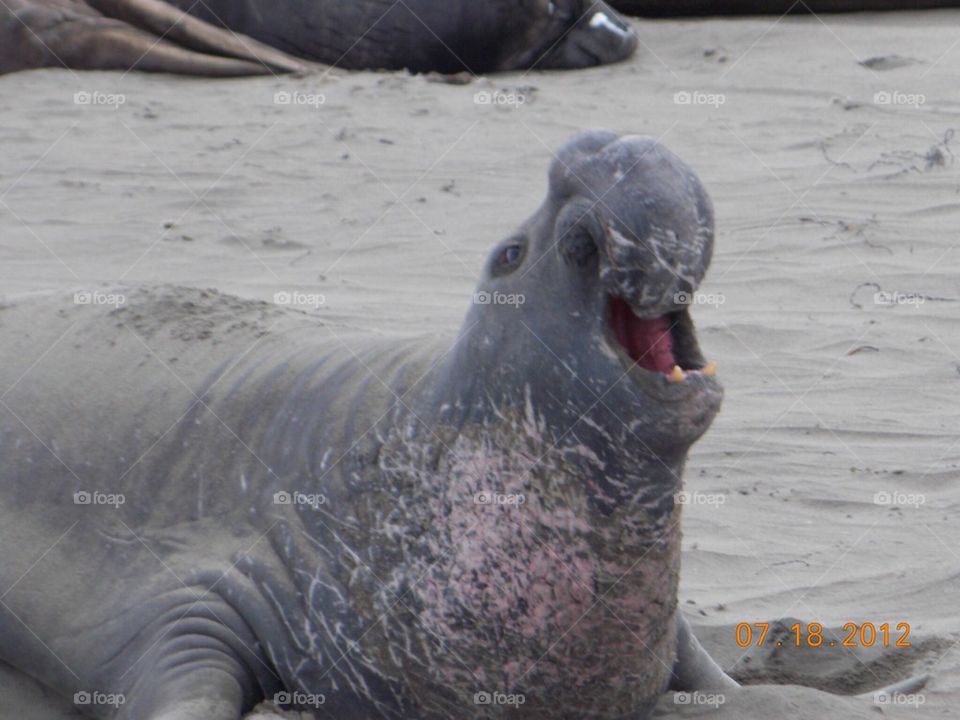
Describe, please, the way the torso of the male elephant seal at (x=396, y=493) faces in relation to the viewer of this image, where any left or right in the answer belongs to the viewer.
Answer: facing the viewer and to the right of the viewer

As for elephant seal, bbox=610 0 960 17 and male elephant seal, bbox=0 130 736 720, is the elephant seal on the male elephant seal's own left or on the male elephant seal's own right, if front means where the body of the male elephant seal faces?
on the male elephant seal's own left

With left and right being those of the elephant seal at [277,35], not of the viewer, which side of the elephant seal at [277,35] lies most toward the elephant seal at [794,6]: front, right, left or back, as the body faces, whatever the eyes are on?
front

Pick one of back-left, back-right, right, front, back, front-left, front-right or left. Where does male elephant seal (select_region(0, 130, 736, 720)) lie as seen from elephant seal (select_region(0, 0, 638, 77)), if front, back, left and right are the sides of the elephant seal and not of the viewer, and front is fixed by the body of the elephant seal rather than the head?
right

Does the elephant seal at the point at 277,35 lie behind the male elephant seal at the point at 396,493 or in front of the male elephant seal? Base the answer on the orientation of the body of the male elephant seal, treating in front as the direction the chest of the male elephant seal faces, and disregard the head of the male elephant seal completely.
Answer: behind

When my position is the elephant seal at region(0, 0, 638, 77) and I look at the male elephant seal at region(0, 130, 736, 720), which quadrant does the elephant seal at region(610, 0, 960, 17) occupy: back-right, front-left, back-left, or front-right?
back-left

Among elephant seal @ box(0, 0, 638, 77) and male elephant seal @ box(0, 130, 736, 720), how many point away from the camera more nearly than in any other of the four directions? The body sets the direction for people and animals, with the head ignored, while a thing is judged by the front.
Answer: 0

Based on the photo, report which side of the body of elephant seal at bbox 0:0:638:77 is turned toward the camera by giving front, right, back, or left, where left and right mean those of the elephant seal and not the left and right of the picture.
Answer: right
